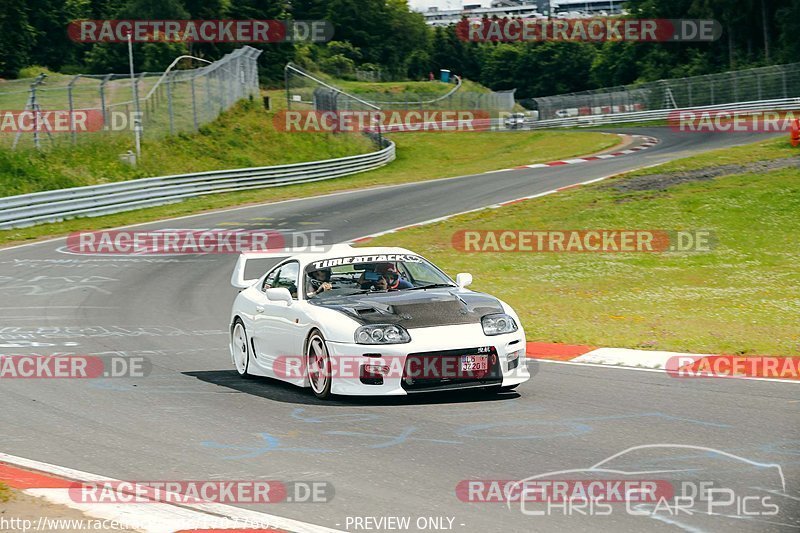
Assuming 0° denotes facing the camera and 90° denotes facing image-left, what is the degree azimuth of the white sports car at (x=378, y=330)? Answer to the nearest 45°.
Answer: approximately 315°

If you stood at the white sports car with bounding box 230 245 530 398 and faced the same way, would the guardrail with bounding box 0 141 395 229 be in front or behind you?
behind

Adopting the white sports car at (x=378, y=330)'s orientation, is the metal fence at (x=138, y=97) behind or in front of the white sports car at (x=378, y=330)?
behind
